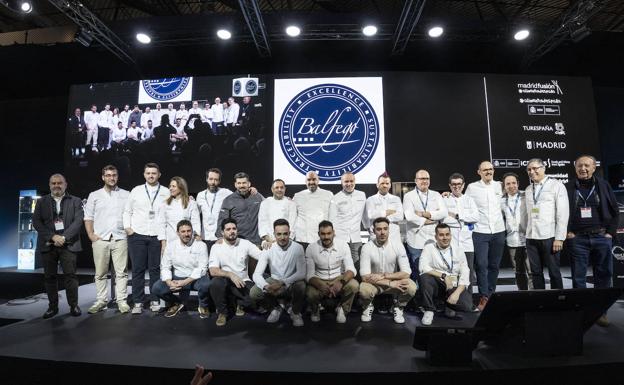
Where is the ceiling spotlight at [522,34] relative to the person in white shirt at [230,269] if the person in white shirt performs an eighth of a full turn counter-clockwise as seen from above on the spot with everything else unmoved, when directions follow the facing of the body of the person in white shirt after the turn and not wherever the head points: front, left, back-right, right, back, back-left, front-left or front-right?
front-left

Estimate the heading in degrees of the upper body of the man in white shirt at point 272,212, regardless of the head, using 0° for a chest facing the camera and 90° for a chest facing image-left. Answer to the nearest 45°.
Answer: approximately 0°

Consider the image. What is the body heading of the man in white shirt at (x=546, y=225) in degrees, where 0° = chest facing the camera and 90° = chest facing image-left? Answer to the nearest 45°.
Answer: approximately 45°

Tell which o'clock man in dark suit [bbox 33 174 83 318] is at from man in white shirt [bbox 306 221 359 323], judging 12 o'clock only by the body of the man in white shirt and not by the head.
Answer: The man in dark suit is roughly at 3 o'clock from the man in white shirt.

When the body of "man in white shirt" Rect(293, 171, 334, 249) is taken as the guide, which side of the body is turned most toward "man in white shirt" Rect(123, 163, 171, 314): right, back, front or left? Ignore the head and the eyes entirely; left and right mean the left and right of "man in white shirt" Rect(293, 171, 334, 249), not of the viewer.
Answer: right

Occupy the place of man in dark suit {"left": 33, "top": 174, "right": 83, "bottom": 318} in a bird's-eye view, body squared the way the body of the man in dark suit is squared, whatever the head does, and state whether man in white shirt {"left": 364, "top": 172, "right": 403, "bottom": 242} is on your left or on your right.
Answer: on your left
